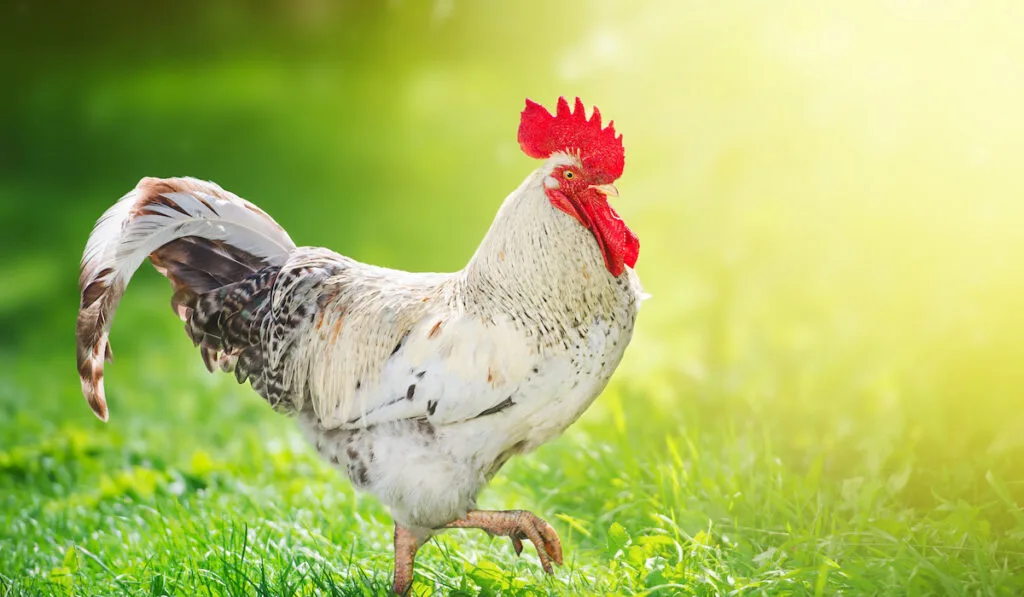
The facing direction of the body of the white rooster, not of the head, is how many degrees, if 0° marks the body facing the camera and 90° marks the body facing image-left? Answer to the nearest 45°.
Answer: approximately 270°
